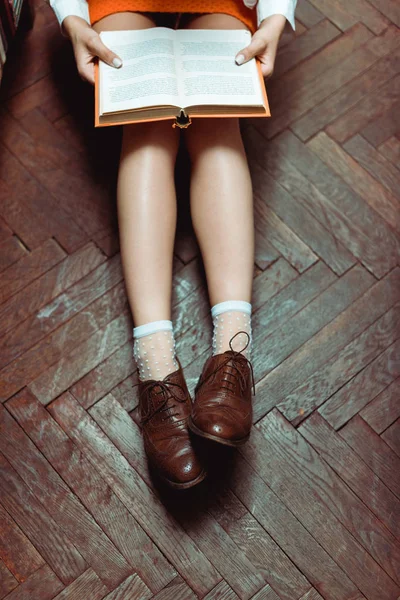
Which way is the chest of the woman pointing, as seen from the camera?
toward the camera
